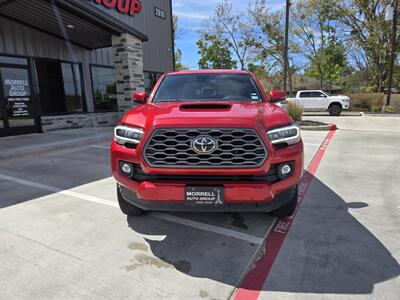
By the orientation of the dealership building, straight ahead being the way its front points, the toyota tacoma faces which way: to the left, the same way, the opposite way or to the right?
to the right

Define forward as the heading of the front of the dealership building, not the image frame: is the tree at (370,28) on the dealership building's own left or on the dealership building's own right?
on the dealership building's own left

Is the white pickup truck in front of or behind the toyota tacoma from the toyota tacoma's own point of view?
behind

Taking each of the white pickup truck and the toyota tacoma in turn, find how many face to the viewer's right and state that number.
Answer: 1

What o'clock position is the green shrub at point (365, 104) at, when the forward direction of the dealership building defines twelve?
The green shrub is roughly at 10 o'clock from the dealership building.

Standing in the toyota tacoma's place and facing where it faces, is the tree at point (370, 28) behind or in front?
behind

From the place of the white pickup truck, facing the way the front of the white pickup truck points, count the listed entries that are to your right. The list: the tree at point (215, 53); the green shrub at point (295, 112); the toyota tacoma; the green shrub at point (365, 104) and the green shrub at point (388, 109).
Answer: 2

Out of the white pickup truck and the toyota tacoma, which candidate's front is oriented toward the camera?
the toyota tacoma

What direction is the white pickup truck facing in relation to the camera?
to the viewer's right

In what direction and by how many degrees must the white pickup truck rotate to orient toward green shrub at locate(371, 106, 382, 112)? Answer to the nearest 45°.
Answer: approximately 45° to its left

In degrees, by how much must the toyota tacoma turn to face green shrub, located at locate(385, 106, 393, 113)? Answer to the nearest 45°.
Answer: approximately 135° to its left

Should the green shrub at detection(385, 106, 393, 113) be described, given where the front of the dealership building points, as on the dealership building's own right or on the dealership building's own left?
on the dealership building's own left

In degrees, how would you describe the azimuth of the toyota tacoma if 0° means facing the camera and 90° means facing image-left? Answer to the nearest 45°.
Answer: approximately 0°

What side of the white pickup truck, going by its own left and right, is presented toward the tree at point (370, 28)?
left

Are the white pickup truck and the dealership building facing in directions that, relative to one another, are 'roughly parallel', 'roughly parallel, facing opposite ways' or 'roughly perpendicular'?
roughly parallel

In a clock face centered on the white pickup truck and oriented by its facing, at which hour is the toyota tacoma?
The toyota tacoma is roughly at 3 o'clock from the white pickup truck.
